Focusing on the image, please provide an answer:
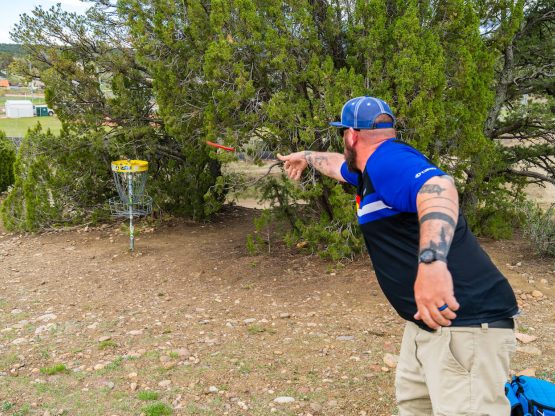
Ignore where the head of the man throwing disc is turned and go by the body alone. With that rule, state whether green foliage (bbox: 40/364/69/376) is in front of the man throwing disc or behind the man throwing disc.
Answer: in front

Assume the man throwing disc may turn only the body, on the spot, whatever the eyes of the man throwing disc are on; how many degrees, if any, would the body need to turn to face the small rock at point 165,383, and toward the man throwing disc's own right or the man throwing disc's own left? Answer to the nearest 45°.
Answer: approximately 45° to the man throwing disc's own right

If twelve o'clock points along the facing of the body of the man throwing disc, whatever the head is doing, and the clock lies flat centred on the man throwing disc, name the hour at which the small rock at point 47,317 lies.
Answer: The small rock is roughly at 1 o'clock from the man throwing disc.

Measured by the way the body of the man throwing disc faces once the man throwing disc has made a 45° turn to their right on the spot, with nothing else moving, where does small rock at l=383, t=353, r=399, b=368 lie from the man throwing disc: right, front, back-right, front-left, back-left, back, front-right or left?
front-right

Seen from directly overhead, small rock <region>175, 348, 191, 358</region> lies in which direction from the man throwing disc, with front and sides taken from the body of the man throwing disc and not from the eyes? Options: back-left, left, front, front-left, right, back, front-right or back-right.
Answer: front-right

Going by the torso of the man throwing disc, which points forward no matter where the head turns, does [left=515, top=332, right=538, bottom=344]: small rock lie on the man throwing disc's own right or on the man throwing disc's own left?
on the man throwing disc's own right

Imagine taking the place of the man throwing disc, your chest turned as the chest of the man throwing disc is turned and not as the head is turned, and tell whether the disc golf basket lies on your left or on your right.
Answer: on your right

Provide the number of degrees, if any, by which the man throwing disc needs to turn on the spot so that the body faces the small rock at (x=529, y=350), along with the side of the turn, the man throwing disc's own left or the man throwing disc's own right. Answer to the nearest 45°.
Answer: approximately 135° to the man throwing disc's own right

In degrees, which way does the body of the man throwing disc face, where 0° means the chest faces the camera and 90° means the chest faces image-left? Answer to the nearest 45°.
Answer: approximately 90°

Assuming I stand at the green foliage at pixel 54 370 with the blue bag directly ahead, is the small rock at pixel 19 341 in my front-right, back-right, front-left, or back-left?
back-left
